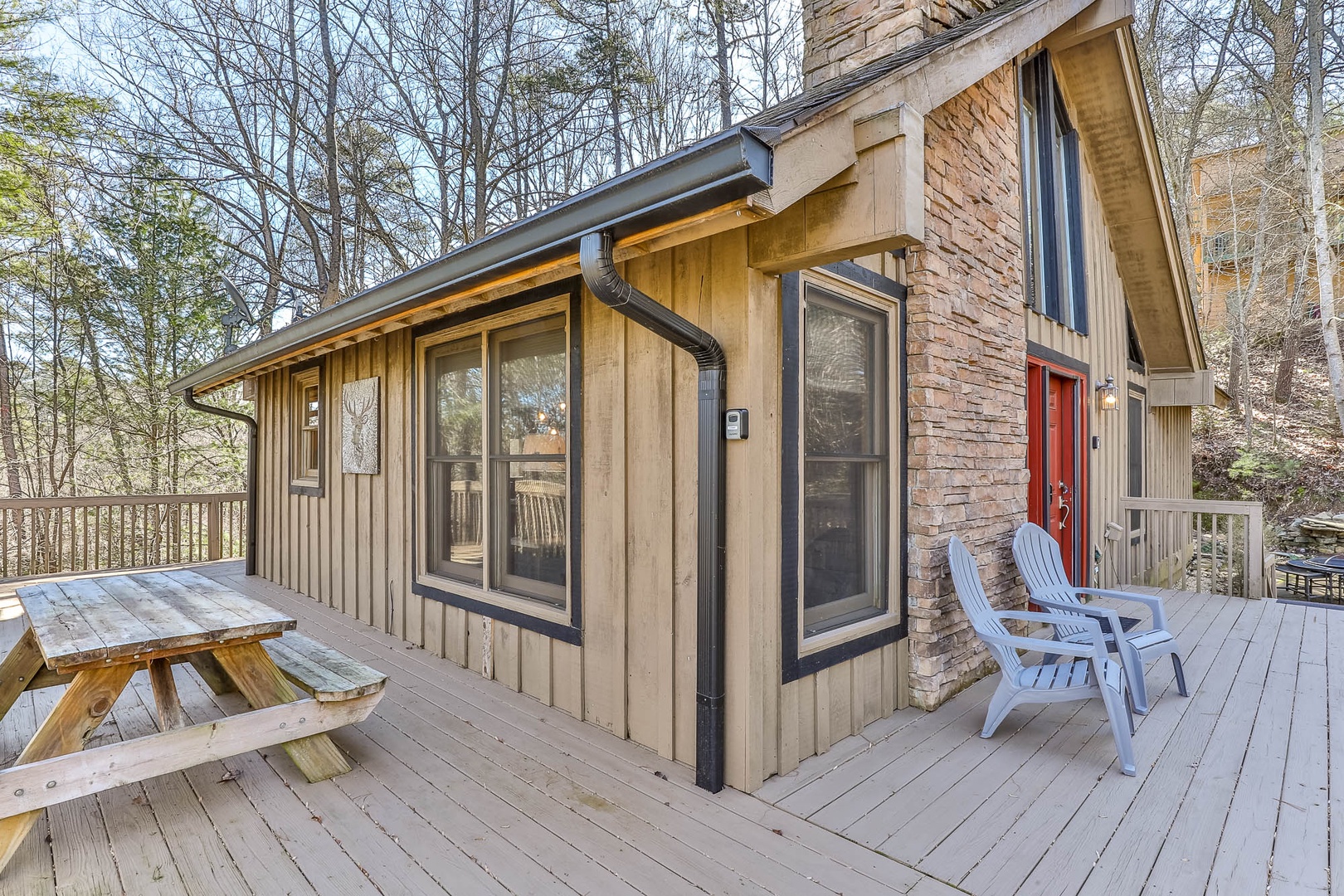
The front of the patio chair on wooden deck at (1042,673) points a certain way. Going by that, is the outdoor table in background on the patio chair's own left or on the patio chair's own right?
on the patio chair's own left

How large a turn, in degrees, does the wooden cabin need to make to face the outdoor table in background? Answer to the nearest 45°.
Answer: approximately 90° to its left

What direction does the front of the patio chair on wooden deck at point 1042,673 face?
to the viewer's right

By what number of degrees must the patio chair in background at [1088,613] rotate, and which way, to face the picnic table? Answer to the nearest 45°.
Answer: approximately 90° to its right

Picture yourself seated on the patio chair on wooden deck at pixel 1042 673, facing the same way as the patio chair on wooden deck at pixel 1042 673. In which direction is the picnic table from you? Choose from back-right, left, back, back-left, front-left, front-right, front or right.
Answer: back-right

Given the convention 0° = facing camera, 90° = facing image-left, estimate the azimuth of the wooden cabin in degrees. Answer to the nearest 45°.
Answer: approximately 315°

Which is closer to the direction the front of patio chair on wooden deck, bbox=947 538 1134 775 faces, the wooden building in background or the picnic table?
the wooden building in background

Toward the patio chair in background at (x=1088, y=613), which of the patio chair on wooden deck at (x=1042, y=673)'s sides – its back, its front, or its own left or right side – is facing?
left

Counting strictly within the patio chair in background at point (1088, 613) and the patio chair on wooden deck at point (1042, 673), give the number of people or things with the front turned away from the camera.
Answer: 0

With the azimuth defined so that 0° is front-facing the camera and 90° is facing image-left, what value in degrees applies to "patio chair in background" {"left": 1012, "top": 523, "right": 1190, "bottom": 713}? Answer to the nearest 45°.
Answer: approximately 315°

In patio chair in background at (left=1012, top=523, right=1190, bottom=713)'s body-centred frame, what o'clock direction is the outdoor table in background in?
The outdoor table in background is roughly at 8 o'clock from the patio chair in background.
